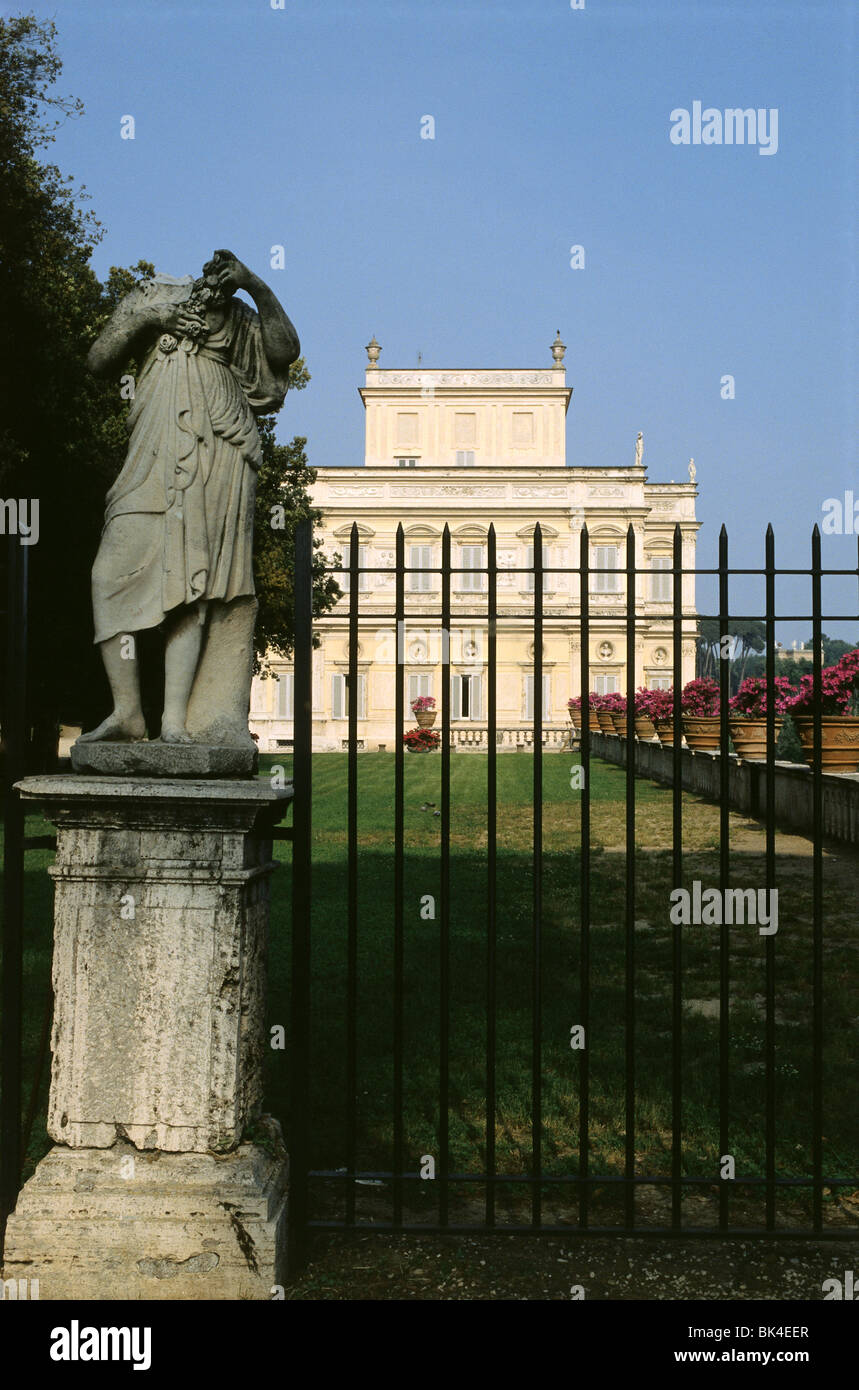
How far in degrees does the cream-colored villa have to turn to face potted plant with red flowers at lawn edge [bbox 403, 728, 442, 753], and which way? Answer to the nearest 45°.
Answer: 0° — it already faces it

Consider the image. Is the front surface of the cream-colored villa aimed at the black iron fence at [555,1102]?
yes

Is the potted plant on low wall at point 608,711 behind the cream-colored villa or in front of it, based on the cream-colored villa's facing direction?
in front

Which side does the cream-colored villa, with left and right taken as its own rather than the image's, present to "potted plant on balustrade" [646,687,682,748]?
front

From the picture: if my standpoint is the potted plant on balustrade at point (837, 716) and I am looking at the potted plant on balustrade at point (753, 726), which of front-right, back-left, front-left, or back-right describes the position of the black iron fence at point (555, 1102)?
back-left

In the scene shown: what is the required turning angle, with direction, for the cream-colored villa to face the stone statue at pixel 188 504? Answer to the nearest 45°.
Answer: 0° — it already faces it

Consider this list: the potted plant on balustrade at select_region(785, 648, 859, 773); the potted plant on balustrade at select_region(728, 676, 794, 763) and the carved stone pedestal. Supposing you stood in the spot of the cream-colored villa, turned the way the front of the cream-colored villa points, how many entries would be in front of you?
3

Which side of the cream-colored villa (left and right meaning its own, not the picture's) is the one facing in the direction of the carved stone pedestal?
front

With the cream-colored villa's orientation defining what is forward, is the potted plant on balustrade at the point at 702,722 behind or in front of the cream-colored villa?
in front

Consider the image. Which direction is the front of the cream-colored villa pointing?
toward the camera

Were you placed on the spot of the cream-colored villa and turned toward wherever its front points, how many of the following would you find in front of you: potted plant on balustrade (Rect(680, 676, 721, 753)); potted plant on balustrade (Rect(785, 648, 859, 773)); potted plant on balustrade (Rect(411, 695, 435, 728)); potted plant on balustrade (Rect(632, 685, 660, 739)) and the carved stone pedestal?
5

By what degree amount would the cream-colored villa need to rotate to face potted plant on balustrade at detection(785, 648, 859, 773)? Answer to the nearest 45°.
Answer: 0° — it already faces it
